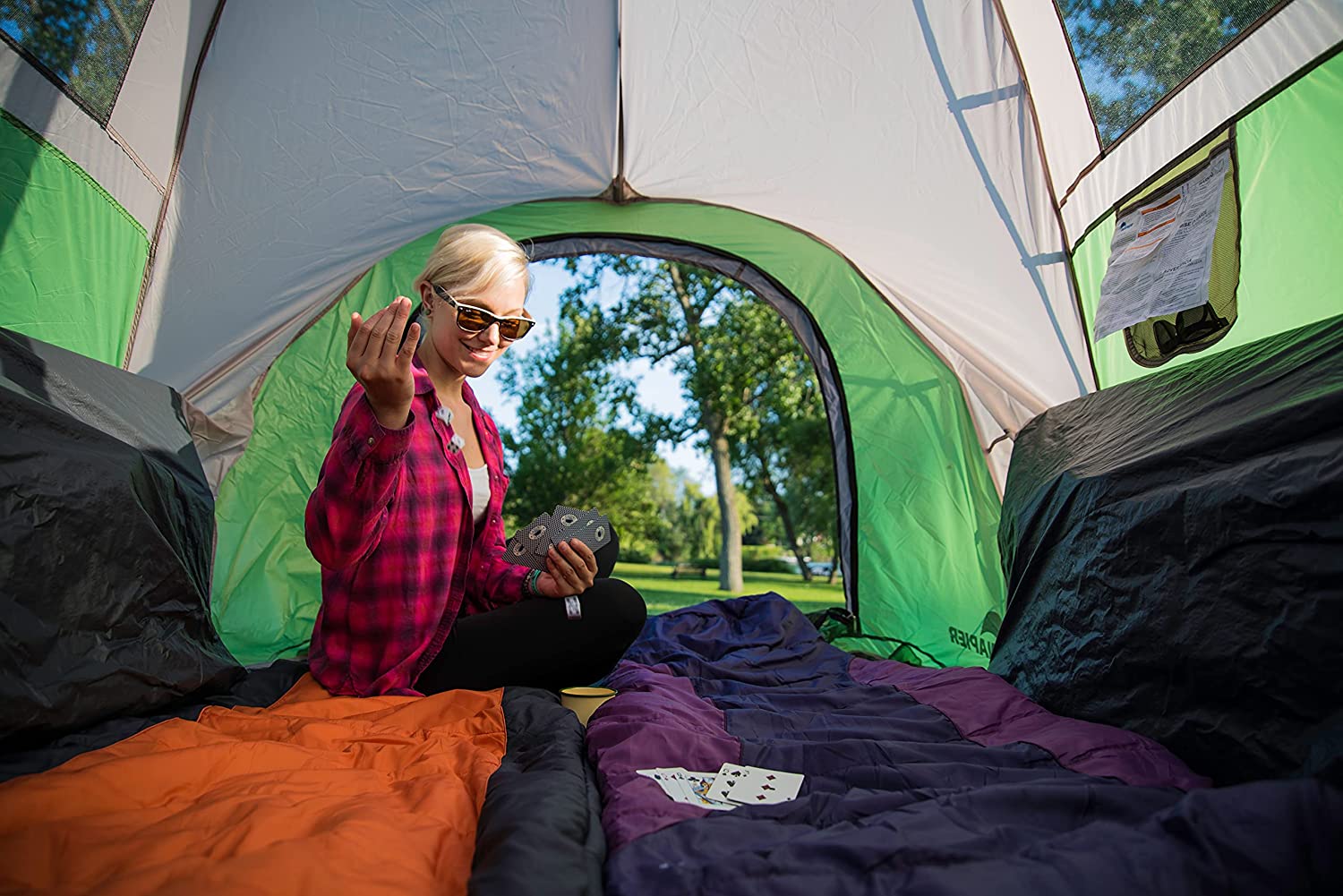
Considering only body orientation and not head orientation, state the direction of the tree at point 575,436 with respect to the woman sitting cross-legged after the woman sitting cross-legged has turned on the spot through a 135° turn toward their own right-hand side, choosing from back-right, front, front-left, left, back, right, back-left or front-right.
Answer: right

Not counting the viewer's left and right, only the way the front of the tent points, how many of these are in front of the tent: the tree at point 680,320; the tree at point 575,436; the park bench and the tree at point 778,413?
4

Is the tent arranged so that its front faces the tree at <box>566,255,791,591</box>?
yes

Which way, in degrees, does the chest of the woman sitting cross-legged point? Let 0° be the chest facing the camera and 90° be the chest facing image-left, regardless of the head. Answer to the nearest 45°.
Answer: approximately 315°

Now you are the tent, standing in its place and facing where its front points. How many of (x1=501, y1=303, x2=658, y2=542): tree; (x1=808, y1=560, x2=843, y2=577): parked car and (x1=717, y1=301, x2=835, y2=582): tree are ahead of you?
3

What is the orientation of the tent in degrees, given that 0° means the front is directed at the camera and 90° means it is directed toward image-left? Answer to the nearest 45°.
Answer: approximately 180°

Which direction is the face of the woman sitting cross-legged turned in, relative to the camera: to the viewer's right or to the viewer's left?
to the viewer's right

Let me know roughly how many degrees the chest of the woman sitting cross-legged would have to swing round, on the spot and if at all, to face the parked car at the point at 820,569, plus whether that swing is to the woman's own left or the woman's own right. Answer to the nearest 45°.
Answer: approximately 90° to the woman's own left

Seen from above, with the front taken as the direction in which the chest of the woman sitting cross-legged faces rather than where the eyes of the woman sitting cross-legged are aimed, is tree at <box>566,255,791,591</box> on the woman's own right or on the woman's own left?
on the woman's own left
